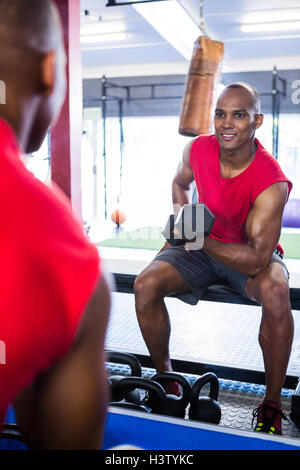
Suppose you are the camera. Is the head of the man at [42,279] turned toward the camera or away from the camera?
away from the camera

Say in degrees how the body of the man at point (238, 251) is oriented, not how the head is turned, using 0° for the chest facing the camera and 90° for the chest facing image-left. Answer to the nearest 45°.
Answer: approximately 45°

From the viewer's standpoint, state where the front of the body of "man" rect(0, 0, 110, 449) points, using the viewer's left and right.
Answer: facing away from the viewer and to the right of the viewer

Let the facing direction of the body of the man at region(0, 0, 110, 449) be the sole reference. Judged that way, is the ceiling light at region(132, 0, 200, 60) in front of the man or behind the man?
in front

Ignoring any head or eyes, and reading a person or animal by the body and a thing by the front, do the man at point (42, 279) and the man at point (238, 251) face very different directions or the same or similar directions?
very different directions
